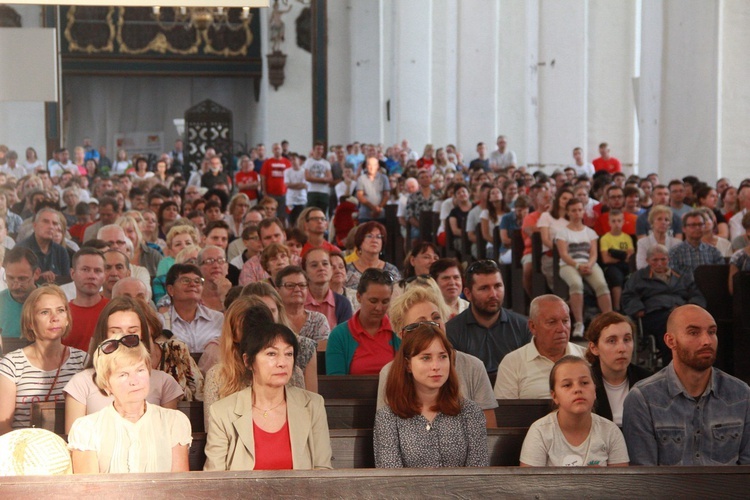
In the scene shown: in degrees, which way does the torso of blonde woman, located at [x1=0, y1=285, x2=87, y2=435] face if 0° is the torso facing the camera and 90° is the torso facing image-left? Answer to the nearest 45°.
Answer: approximately 315°

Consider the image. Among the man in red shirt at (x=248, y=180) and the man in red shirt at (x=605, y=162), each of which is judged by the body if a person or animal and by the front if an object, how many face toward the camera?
2

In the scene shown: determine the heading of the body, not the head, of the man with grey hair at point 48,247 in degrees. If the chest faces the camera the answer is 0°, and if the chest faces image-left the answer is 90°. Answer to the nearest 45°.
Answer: approximately 315°

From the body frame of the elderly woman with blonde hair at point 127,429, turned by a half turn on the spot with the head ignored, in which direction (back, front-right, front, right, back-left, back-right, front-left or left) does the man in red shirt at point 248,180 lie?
front

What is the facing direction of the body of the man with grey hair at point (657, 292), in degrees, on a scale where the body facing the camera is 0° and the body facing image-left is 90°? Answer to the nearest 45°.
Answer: approximately 0°

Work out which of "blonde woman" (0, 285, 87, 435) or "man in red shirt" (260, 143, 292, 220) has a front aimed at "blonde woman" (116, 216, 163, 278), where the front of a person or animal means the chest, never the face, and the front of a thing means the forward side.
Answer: the man in red shirt

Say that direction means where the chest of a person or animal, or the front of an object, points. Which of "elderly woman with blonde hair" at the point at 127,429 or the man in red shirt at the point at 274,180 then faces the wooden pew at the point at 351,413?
the man in red shirt

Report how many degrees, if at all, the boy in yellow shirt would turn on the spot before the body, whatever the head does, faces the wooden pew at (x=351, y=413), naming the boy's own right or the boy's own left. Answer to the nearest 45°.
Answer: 0° — they already face it

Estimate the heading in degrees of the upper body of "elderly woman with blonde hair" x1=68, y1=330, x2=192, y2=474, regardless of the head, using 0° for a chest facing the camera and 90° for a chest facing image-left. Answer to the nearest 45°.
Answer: approximately 0°
